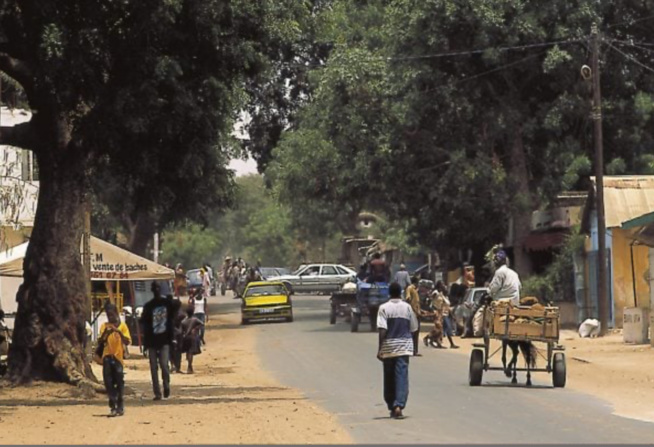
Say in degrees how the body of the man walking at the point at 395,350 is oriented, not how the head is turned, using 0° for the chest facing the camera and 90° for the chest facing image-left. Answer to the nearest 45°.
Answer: approximately 180°

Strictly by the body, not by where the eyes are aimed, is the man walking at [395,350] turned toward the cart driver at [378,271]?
yes

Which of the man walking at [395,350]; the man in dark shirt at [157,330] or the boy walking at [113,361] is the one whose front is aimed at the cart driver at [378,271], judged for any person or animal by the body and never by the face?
the man walking

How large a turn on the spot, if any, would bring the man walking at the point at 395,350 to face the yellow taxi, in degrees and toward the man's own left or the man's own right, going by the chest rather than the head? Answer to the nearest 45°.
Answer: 0° — they already face it

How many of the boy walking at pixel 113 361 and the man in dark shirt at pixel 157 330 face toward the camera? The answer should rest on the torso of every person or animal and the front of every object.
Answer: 2
